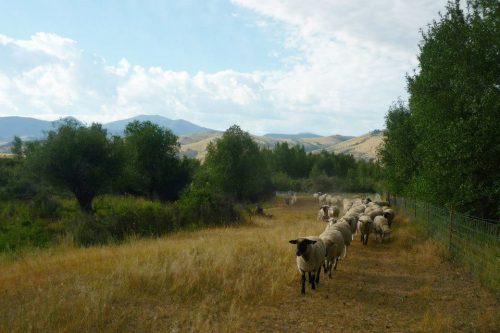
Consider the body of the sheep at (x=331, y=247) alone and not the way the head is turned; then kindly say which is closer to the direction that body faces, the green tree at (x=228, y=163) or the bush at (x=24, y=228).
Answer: the bush

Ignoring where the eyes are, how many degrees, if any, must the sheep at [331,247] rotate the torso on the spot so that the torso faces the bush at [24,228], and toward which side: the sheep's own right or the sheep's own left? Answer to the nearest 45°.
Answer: approximately 45° to the sheep's own right

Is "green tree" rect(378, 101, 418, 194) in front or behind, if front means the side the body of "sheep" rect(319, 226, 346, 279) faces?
behind

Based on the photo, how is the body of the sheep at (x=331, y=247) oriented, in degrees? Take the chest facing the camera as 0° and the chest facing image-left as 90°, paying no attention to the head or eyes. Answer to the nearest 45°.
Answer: approximately 45°

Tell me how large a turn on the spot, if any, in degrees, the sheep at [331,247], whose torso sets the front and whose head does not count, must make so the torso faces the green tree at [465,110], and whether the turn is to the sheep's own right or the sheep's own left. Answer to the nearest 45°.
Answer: approximately 180°

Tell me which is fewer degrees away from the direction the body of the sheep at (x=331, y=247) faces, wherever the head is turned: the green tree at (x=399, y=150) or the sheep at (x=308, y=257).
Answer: the sheep

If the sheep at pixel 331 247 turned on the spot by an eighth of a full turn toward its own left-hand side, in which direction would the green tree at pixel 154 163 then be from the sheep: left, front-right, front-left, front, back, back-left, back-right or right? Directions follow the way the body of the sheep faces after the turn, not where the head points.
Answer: back-right
